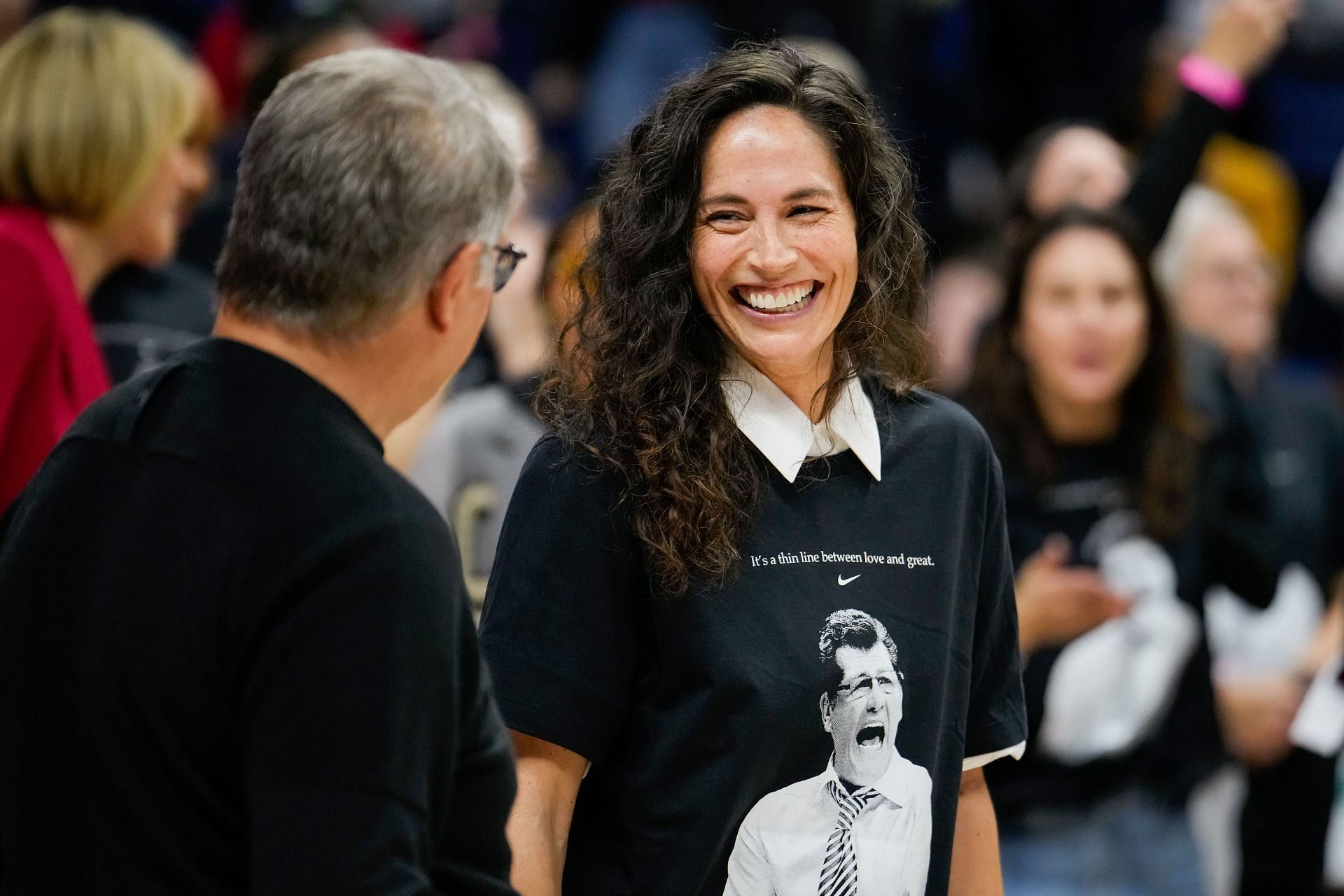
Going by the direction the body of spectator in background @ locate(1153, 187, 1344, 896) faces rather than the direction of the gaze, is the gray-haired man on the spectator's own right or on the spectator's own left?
on the spectator's own right

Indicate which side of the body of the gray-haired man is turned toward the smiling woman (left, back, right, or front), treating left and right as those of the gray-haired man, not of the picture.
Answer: front

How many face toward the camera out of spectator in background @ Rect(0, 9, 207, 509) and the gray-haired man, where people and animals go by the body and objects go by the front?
0

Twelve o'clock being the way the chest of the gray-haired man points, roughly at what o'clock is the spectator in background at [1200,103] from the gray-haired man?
The spectator in background is roughly at 12 o'clock from the gray-haired man.

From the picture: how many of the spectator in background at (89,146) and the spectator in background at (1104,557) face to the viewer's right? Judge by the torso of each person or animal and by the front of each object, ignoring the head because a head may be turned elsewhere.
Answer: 1

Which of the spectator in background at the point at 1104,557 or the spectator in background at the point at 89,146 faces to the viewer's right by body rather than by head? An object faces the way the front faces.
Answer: the spectator in background at the point at 89,146

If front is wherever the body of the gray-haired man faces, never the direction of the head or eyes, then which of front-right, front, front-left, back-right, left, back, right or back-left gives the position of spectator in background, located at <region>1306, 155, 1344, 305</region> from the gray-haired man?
front

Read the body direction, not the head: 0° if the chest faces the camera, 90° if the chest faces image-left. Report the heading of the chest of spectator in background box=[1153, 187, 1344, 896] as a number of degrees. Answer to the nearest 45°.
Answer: approximately 315°

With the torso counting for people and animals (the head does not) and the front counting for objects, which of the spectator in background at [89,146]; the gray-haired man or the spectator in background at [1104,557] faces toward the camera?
the spectator in background at [1104,557]

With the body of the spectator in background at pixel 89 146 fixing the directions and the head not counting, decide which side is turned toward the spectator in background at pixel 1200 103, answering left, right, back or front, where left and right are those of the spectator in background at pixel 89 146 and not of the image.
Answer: front

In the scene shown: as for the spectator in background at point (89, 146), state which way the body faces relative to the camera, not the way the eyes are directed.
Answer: to the viewer's right

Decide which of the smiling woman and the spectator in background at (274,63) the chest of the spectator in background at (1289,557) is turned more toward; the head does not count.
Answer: the smiling woman

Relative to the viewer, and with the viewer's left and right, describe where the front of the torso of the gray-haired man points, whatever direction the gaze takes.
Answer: facing away from the viewer and to the right of the viewer

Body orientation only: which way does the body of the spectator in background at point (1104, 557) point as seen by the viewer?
toward the camera
